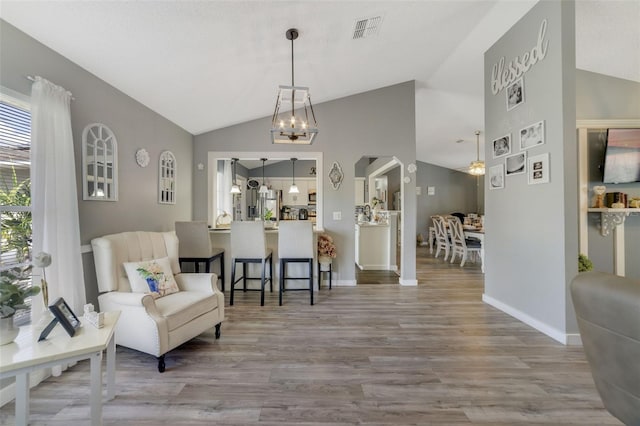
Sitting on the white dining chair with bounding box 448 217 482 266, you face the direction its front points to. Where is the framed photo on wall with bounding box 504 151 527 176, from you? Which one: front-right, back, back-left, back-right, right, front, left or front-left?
back-right

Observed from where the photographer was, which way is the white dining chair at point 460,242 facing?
facing away from the viewer and to the right of the viewer

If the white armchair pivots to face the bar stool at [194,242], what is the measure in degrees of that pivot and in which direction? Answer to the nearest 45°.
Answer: approximately 135° to its left

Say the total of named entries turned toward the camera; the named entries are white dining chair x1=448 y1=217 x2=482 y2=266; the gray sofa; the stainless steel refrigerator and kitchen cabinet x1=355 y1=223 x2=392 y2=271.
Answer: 2

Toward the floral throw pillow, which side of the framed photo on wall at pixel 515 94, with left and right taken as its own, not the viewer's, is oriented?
front

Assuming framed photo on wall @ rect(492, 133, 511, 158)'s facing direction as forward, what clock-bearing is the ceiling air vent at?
The ceiling air vent is roughly at 12 o'clock from the framed photo on wall.

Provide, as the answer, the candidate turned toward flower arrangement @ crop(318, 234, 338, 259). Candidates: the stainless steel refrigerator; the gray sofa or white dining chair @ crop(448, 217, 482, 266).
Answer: the stainless steel refrigerator

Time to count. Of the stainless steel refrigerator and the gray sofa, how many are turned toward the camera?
1

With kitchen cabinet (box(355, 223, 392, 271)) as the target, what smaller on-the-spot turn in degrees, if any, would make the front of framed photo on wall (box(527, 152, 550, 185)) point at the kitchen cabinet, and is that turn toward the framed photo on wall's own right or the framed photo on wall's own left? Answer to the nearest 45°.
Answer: approximately 90° to the framed photo on wall's own right

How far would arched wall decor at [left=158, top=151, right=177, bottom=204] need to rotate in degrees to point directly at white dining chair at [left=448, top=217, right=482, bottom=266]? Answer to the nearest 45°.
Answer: approximately 45° to its left

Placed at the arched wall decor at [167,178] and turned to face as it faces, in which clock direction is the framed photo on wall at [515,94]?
The framed photo on wall is roughly at 12 o'clock from the arched wall decor.

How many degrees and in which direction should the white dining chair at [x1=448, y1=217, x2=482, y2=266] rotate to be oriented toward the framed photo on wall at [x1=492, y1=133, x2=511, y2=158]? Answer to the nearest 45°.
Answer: approximately 135° to its right

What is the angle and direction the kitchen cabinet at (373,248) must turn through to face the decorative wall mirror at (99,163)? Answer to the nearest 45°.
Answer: approximately 45° to its right

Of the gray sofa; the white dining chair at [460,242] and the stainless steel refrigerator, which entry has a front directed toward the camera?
the stainless steel refrigerator

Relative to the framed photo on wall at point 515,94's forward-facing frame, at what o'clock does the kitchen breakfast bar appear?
The kitchen breakfast bar is roughly at 1 o'clock from the framed photo on wall.

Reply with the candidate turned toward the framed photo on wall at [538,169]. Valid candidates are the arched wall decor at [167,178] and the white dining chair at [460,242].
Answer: the arched wall decor

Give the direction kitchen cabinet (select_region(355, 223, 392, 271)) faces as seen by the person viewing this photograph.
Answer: facing the viewer

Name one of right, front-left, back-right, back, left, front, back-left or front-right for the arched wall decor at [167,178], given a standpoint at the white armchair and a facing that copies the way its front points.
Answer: back-left

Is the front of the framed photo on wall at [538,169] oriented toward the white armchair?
yes

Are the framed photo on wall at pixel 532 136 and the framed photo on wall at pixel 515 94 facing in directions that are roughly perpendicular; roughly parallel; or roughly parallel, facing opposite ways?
roughly parallel

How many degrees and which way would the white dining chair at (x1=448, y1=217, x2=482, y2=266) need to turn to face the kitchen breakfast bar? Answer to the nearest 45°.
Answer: approximately 180°
